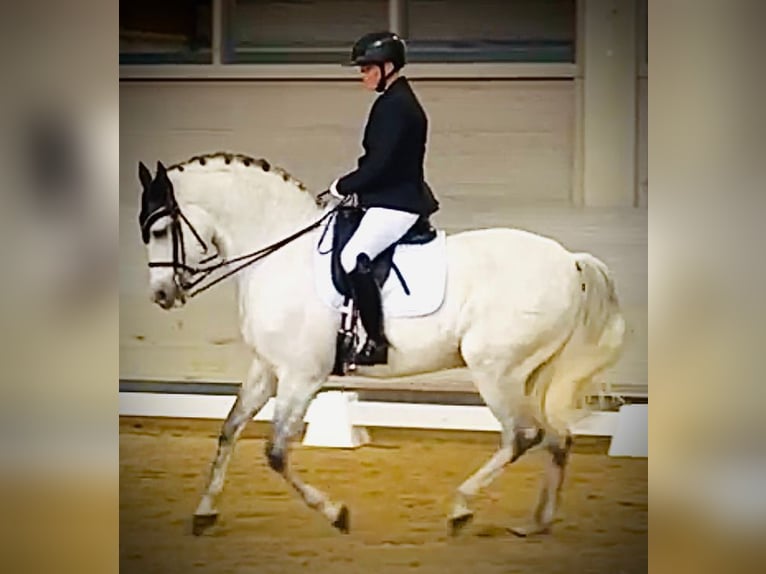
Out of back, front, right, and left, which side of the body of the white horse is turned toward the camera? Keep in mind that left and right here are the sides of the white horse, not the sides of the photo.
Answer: left

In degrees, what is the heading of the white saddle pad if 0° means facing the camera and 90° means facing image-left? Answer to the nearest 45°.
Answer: approximately 90°

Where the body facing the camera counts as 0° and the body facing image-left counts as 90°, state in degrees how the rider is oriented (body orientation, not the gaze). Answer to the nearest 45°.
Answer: approximately 90°

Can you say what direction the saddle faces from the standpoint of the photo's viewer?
facing to the left of the viewer

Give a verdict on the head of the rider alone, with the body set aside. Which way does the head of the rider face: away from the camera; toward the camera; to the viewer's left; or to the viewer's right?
to the viewer's left
